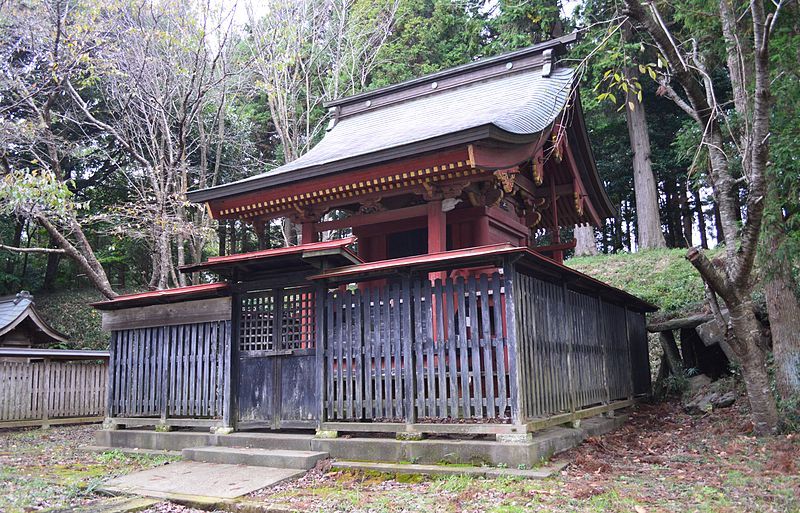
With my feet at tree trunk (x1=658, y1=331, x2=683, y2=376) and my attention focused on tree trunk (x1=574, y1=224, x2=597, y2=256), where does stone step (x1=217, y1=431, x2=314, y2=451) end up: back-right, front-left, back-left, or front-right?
back-left

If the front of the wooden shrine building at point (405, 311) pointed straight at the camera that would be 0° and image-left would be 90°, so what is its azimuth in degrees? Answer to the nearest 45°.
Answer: approximately 45°

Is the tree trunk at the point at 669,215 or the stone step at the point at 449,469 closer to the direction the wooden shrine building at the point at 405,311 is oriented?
the stone step

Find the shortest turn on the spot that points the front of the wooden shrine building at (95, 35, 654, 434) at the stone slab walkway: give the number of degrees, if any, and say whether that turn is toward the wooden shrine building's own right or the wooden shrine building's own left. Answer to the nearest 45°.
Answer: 0° — it already faces it

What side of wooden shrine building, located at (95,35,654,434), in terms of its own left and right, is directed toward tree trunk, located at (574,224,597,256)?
back

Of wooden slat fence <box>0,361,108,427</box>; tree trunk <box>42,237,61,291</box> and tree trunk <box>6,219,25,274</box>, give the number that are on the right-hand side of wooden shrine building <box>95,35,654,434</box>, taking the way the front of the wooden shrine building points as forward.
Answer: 3

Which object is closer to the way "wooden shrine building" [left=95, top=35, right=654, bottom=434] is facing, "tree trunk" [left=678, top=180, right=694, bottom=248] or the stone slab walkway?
the stone slab walkway

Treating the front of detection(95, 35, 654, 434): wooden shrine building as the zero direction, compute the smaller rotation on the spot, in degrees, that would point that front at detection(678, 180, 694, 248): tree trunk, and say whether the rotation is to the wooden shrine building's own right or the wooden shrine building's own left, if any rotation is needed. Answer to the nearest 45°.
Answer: approximately 180°

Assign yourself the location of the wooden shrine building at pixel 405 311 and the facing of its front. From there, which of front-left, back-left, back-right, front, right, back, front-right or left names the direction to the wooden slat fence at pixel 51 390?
right

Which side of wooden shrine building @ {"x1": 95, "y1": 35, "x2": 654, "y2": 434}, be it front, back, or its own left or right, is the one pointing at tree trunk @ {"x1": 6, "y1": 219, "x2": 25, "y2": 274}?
right
